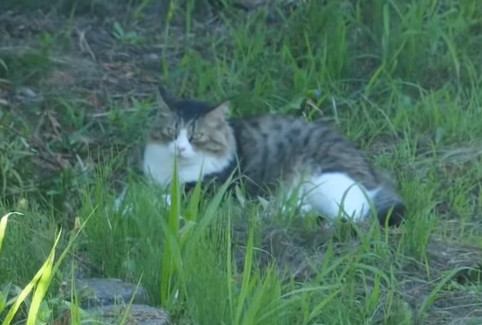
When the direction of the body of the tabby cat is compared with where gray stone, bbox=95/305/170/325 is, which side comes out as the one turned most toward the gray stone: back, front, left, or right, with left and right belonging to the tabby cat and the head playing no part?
left

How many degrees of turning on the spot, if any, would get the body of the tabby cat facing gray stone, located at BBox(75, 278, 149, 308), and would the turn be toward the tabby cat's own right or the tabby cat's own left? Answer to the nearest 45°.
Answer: approximately 90° to the tabby cat's own left

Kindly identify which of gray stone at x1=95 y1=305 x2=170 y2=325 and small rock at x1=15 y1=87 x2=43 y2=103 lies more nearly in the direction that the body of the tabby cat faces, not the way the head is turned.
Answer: the small rock

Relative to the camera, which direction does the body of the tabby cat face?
to the viewer's left

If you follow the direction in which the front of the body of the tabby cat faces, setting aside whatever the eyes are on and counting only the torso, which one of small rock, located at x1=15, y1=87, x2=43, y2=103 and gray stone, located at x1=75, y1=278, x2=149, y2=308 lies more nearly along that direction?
the small rock
